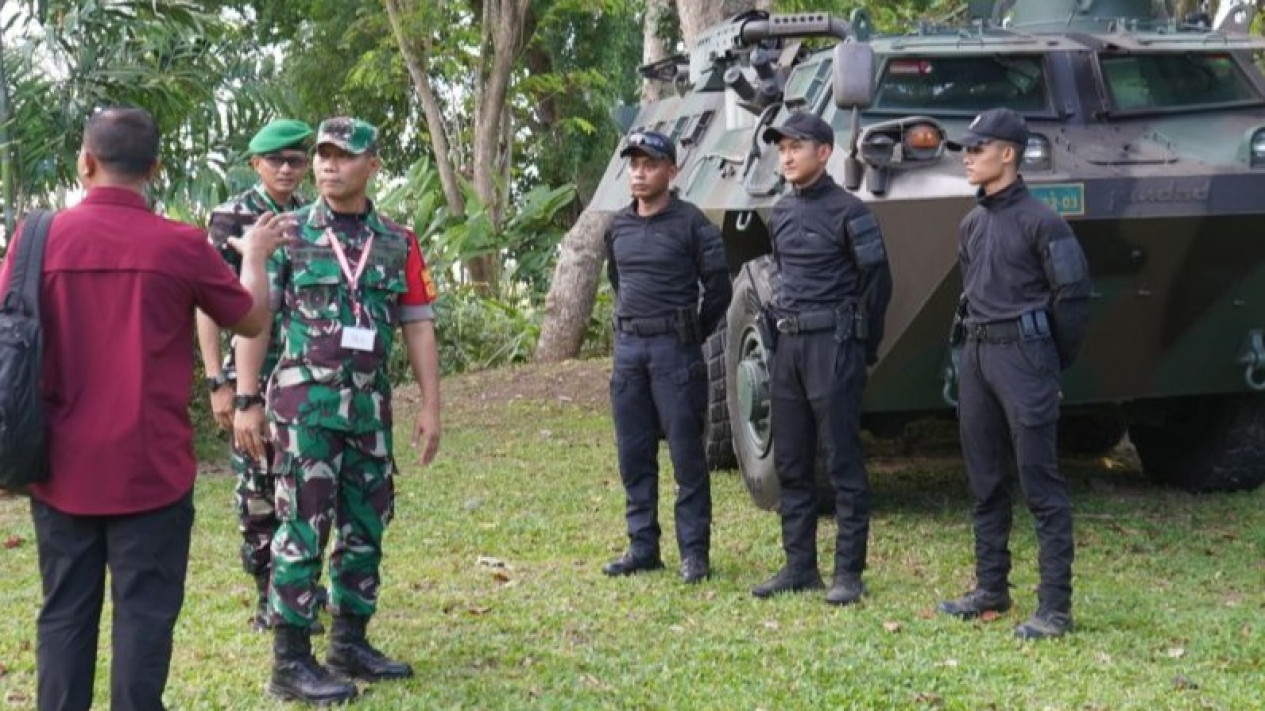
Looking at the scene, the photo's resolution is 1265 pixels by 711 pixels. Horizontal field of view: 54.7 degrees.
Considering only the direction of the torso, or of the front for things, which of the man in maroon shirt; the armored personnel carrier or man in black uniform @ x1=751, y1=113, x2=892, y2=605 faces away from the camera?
the man in maroon shirt

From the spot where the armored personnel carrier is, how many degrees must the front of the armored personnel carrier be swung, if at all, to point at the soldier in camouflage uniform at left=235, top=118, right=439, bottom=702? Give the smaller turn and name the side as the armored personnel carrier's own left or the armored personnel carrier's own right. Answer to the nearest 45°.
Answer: approximately 90° to the armored personnel carrier's own right

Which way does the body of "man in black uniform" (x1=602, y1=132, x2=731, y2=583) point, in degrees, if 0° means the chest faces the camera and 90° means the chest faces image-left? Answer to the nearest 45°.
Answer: approximately 45°

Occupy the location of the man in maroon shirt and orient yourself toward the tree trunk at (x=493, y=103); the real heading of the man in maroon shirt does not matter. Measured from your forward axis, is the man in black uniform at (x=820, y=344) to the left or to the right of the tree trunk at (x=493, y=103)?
right

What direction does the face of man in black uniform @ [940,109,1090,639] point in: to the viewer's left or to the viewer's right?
to the viewer's left

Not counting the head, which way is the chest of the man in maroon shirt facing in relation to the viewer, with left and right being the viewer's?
facing away from the viewer

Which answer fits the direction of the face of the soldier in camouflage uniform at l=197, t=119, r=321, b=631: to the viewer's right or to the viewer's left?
to the viewer's right

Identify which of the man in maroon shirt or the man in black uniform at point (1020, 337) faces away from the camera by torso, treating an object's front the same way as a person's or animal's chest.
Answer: the man in maroon shirt

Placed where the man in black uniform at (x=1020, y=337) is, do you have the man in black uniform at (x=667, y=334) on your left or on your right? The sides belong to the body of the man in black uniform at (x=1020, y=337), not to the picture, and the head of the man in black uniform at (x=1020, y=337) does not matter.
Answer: on your right
